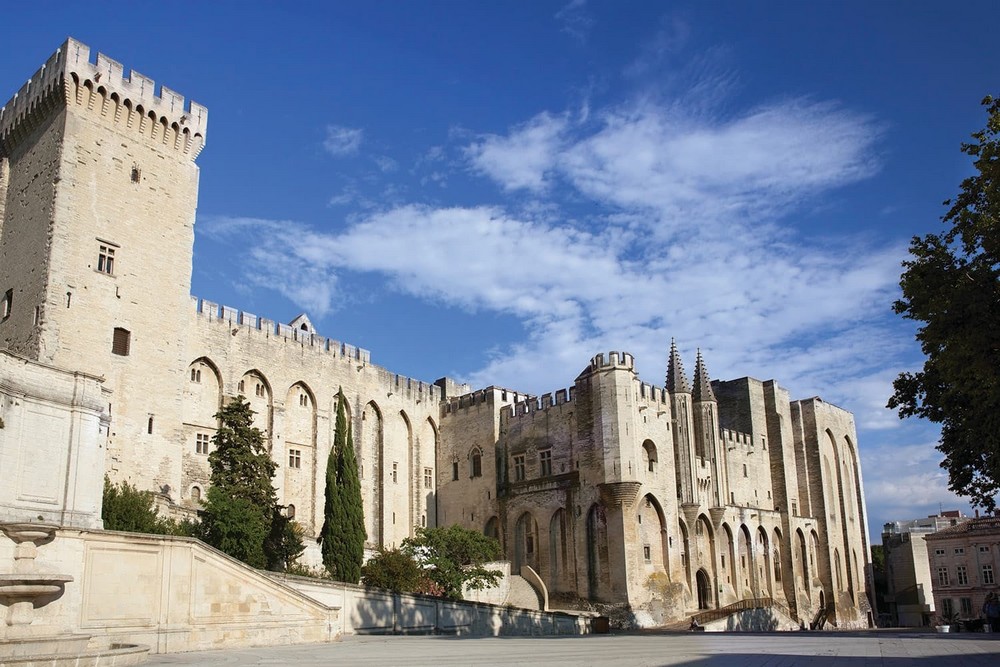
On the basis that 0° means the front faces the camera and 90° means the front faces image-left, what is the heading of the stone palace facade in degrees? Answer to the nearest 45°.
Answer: approximately 315°

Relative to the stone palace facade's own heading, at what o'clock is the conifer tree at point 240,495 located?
The conifer tree is roughly at 2 o'clock from the stone palace facade.

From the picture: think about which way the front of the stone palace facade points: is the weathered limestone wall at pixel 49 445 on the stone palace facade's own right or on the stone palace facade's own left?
on the stone palace facade's own right

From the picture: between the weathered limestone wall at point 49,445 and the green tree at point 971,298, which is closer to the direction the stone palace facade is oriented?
the green tree
